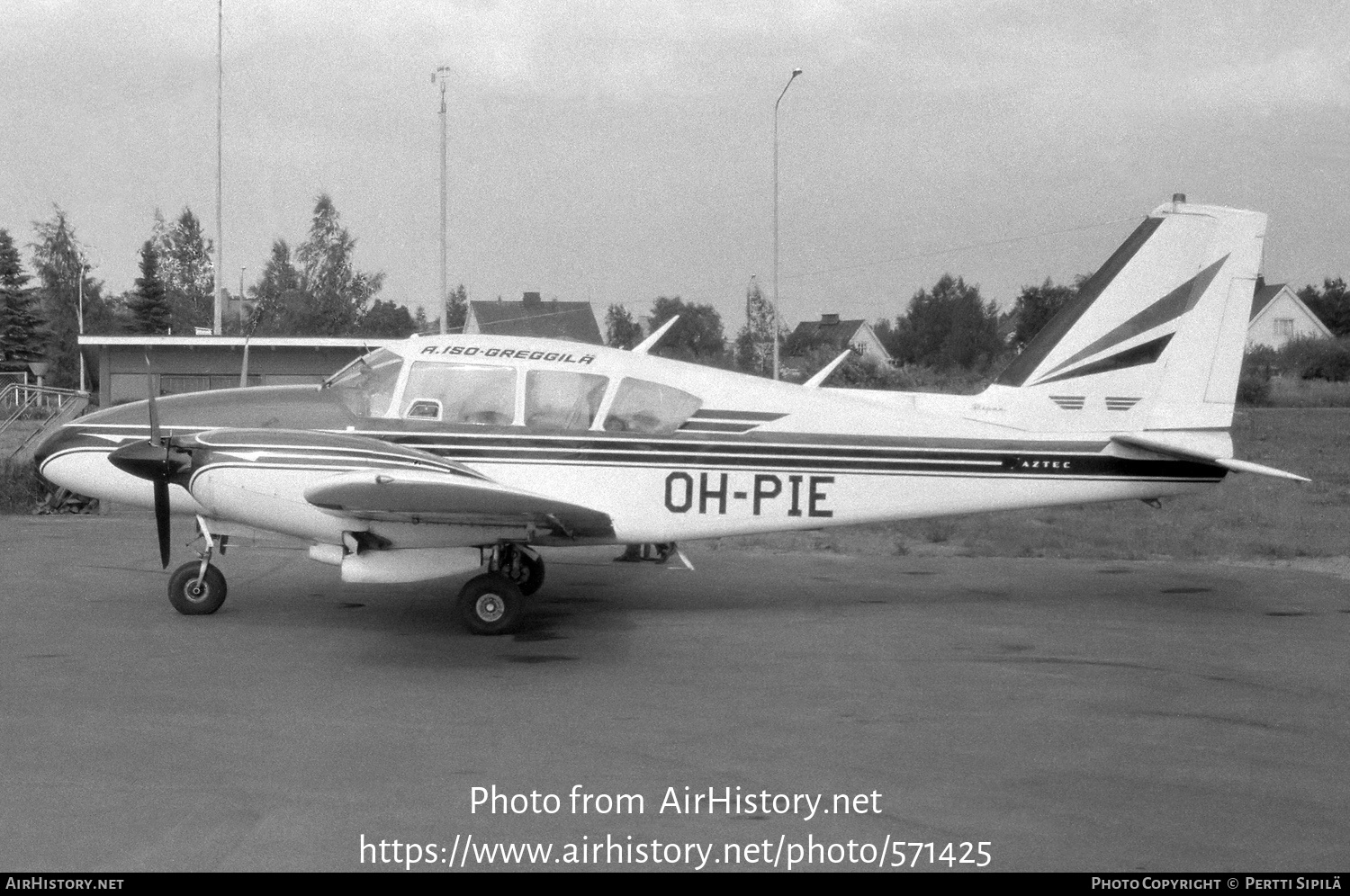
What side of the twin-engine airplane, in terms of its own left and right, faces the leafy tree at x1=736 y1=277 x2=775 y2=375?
right

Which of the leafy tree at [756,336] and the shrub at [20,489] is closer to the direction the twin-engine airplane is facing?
the shrub

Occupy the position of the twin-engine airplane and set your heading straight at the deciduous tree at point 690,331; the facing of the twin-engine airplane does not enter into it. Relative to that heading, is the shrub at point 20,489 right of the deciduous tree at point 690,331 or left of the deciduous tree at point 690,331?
left

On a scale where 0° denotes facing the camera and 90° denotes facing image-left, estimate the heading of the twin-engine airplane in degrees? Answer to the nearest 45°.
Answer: approximately 90°

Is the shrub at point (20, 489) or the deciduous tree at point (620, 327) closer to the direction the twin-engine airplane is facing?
the shrub

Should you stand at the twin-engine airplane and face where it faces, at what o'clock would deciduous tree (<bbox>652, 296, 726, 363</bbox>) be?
The deciduous tree is roughly at 3 o'clock from the twin-engine airplane.

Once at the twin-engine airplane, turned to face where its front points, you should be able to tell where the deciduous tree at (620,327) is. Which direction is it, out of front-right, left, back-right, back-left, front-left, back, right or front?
right

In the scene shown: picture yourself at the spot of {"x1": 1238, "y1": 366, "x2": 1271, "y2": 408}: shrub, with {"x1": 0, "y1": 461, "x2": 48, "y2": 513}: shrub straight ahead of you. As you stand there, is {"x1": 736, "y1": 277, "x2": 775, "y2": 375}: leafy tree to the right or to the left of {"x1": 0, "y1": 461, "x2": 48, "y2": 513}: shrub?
right

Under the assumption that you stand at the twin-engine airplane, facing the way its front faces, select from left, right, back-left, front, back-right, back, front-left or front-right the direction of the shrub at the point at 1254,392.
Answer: back-right
